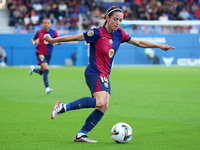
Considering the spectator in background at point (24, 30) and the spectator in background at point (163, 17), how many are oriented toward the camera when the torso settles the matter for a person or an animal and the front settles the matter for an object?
2

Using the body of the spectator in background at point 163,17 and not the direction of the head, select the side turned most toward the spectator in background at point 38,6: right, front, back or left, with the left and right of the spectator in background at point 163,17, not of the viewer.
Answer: right

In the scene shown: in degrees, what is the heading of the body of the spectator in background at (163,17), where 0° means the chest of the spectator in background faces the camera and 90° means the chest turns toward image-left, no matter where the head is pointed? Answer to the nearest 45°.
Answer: approximately 0°

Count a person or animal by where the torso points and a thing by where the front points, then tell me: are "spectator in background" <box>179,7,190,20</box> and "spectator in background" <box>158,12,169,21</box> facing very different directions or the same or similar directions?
same or similar directions

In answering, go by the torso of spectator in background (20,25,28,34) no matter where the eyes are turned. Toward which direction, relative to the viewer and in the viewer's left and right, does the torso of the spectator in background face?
facing the viewer

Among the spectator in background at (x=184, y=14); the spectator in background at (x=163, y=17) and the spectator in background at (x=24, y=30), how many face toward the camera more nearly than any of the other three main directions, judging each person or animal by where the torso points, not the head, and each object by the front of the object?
3

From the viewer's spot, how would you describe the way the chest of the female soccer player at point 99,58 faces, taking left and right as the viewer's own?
facing the viewer and to the right of the viewer

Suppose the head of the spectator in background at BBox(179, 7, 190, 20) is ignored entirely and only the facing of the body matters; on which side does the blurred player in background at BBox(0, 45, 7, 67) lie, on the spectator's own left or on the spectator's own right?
on the spectator's own right

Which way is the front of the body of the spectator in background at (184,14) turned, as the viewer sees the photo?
toward the camera

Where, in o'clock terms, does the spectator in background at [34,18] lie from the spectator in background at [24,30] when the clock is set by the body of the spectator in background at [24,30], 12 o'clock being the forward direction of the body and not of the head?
the spectator in background at [34,18] is roughly at 8 o'clock from the spectator in background at [24,30].

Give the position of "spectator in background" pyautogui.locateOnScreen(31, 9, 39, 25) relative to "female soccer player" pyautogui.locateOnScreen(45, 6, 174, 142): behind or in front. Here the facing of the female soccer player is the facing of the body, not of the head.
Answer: behind

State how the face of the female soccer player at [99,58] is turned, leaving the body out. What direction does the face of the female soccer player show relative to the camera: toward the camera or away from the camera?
toward the camera

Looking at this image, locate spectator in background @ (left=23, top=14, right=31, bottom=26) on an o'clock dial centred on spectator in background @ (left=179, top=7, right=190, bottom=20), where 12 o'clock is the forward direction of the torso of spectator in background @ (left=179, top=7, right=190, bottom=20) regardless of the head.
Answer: spectator in background @ (left=23, top=14, right=31, bottom=26) is roughly at 2 o'clock from spectator in background @ (left=179, top=7, right=190, bottom=20).
